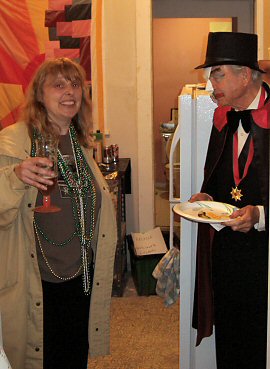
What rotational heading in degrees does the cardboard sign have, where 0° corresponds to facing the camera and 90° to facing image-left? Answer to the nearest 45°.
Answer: approximately 0°

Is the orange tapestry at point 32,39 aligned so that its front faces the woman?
yes

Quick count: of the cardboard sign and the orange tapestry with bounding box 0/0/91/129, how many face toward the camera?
2

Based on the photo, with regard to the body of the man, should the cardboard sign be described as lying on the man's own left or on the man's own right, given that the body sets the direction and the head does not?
on the man's own right

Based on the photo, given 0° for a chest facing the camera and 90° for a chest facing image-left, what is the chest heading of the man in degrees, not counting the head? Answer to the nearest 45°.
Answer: approximately 45°

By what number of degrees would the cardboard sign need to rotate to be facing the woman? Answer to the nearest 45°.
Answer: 0° — it already faces them

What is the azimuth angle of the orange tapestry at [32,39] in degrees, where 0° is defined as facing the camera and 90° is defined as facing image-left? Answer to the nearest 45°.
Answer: approximately 0°

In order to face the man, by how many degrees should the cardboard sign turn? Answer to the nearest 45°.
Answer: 0° — it already faces them

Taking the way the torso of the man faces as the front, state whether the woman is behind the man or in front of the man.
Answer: in front

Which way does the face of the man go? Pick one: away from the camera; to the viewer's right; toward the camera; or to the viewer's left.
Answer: to the viewer's left
